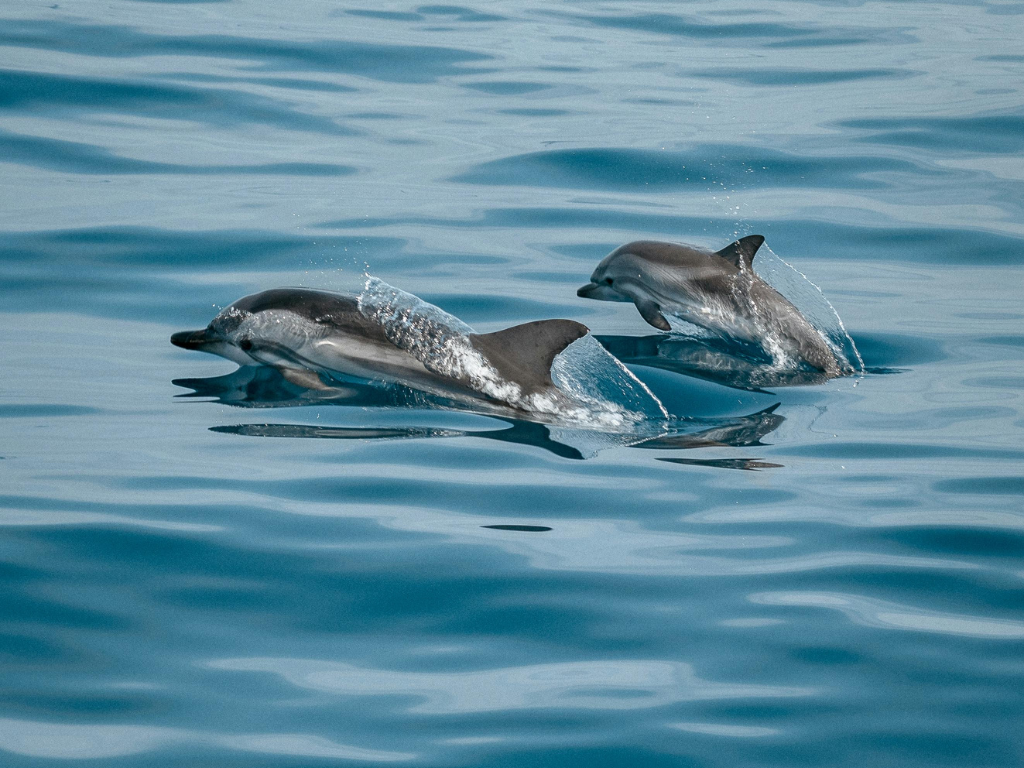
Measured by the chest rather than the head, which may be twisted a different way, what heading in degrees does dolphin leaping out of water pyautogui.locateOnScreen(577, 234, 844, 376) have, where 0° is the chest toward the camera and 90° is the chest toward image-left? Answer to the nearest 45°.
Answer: approximately 90°

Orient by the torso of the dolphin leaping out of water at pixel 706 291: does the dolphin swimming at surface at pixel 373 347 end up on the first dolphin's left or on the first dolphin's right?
on the first dolphin's left

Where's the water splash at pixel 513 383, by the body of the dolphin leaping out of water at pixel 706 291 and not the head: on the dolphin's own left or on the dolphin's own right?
on the dolphin's own left

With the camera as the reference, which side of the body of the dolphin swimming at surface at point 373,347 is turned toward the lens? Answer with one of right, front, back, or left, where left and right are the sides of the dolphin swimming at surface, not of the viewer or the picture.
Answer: left

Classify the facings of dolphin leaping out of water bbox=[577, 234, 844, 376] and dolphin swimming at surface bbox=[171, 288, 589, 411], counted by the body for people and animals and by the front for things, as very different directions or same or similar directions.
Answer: same or similar directions

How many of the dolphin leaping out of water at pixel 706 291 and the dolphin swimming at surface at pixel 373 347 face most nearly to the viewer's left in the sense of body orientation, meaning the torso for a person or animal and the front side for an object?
2

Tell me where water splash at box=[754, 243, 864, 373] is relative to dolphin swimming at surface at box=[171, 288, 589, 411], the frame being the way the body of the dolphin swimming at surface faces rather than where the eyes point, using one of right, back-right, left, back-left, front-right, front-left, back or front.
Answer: back-right

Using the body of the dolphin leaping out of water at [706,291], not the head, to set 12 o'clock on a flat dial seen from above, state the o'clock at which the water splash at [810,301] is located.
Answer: The water splash is roughly at 5 o'clock from the dolphin leaping out of water.

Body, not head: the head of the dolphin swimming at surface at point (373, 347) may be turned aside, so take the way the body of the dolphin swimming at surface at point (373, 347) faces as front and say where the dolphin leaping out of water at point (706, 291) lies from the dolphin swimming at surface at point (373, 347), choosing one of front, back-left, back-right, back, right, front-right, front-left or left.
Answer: back-right
